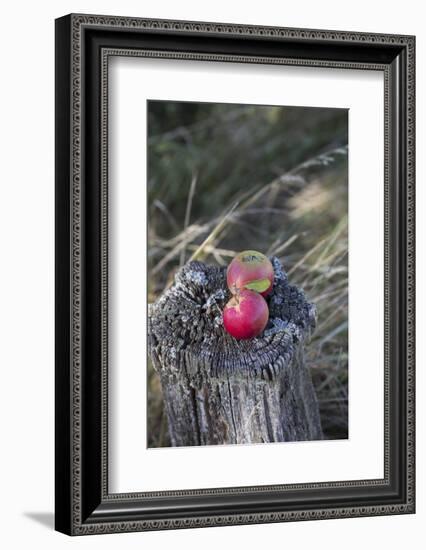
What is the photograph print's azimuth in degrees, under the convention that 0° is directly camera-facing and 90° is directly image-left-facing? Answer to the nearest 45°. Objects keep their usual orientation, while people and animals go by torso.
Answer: approximately 315°

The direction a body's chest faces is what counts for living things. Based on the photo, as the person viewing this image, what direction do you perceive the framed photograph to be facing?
facing the viewer and to the right of the viewer
